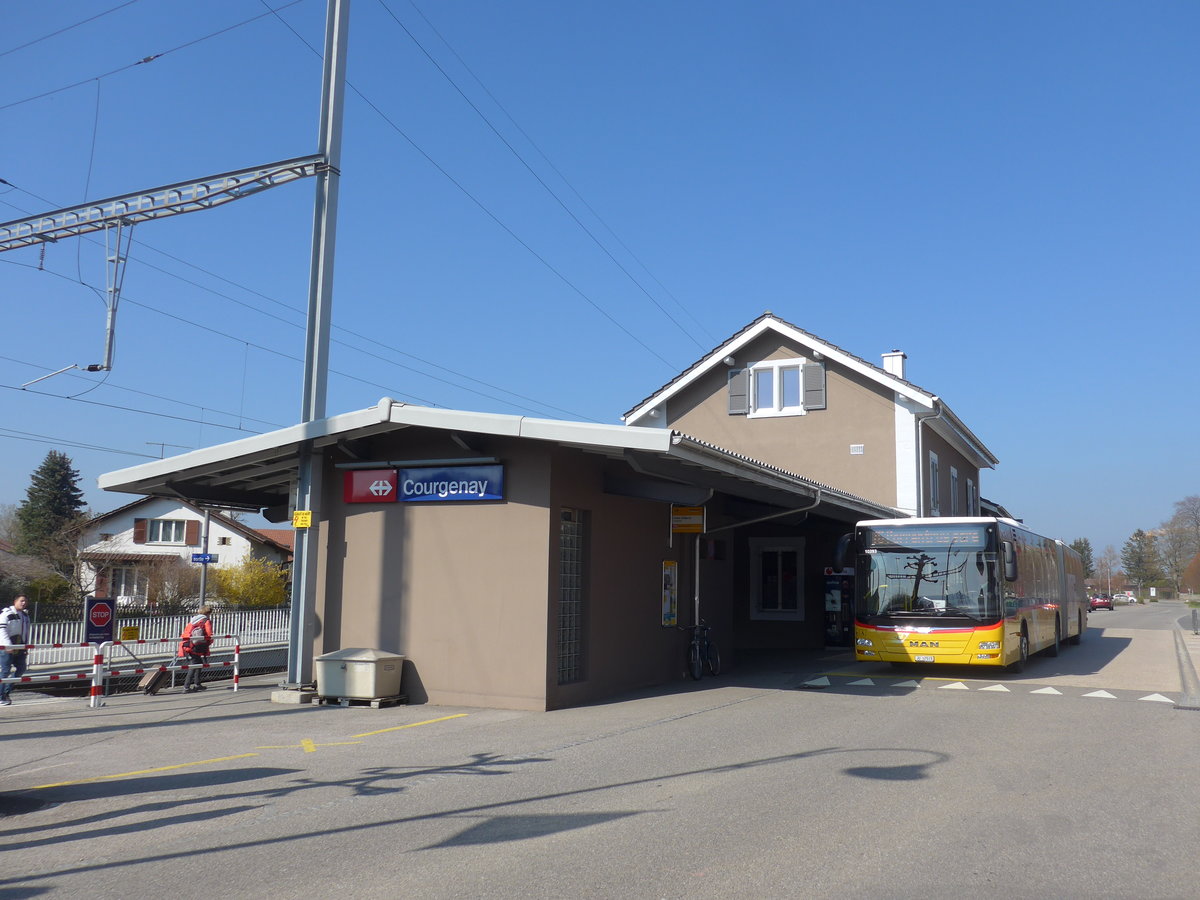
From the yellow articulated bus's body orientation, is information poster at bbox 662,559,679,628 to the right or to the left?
on its right

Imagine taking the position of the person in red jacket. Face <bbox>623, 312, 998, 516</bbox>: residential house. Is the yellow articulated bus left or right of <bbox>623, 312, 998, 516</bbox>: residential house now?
right

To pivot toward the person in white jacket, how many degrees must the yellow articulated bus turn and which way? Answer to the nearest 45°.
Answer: approximately 90° to its right

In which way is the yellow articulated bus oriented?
toward the camera

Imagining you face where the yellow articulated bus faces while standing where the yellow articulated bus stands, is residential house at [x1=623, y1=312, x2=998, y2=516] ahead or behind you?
behind

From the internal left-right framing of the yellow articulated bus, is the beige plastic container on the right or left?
on its right

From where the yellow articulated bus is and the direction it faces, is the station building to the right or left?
on its right

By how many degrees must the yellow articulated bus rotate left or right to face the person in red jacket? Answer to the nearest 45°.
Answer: approximately 90° to its right

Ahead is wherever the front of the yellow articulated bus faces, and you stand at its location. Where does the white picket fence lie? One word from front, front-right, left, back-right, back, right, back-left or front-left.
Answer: right

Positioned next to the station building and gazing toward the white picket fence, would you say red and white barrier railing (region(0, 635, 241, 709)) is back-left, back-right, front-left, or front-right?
front-left

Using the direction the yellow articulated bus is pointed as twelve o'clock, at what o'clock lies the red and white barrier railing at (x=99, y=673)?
The red and white barrier railing is roughly at 2 o'clock from the yellow articulated bus.

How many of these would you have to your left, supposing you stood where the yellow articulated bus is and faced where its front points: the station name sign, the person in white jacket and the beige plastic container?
0

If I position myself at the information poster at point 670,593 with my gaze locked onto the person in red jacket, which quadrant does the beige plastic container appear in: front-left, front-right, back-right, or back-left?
front-left

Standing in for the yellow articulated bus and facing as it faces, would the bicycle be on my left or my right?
on my right

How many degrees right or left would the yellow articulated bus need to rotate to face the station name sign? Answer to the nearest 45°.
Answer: approximately 45° to its right
